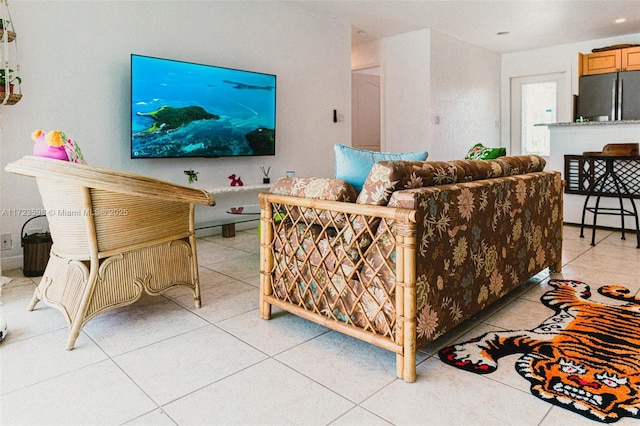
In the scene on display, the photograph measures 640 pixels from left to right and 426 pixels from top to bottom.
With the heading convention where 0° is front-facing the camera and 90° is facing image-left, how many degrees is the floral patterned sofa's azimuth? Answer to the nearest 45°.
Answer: approximately 135°

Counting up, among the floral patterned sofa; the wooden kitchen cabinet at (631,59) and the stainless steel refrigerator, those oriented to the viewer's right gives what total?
0

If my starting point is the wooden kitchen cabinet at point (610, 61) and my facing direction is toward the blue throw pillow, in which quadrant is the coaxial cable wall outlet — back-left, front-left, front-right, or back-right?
front-right

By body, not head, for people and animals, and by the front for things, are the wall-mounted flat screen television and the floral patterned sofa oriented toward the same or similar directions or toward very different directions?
very different directions

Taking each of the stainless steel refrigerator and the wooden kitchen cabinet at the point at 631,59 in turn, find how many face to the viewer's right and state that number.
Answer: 0

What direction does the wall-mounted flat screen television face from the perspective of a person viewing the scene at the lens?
facing the viewer and to the right of the viewer

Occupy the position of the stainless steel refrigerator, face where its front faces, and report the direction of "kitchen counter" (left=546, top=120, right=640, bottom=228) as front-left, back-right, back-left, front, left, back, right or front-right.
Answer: front-left

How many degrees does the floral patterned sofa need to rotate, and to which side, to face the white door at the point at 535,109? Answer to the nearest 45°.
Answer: approximately 45° to its right

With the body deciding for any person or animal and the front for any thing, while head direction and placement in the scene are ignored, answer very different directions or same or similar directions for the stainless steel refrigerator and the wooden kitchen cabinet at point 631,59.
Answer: same or similar directions

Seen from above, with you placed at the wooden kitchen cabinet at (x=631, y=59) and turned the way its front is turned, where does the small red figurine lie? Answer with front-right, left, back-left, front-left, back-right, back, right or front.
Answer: front

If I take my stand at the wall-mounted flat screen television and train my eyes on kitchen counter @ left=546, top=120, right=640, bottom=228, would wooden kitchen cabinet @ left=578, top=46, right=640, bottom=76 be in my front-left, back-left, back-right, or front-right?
front-left

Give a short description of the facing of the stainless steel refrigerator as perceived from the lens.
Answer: facing the viewer and to the left of the viewer
